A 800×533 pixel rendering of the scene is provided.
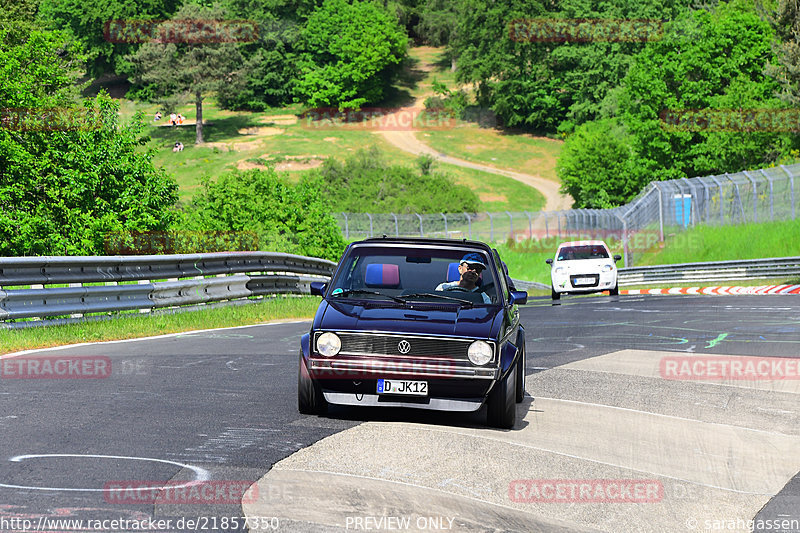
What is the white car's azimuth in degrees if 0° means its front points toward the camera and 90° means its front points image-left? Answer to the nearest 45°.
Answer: approximately 0°

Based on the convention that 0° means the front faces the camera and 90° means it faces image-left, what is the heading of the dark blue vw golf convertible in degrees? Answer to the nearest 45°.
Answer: approximately 0°

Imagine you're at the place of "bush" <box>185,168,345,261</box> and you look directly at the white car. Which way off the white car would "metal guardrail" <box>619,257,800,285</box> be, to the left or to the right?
left

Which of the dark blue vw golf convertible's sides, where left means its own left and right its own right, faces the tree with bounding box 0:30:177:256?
back

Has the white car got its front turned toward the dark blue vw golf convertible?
yes

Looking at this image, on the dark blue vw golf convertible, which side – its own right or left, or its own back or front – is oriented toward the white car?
back

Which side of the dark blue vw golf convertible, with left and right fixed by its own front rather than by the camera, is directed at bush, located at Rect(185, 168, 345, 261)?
back

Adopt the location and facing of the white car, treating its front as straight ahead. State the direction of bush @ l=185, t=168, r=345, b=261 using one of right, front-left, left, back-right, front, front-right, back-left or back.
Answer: back-right

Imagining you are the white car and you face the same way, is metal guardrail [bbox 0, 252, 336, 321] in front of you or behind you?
in front

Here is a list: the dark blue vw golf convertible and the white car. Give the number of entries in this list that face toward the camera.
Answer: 2

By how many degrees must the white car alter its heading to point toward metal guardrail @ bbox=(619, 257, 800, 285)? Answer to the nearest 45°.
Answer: approximately 135° to its left
